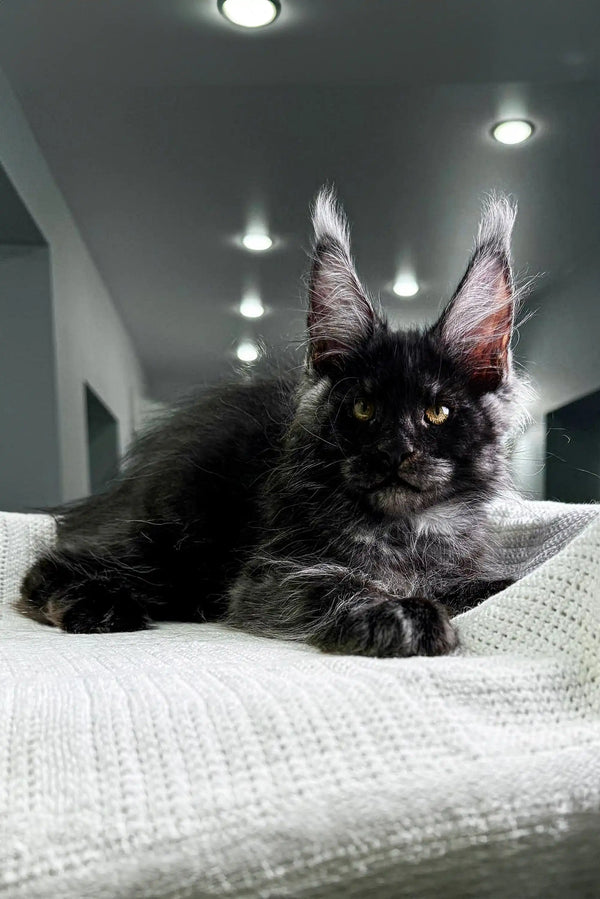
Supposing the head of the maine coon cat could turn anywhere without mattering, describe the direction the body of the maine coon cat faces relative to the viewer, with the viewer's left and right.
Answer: facing the viewer and to the right of the viewer

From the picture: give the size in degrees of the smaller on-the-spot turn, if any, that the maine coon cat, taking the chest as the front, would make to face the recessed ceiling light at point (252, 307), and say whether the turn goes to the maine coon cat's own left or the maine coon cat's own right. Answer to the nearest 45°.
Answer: approximately 135° to the maine coon cat's own left

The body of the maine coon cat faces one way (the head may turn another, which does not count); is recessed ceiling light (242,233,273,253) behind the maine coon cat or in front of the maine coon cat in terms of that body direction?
behind

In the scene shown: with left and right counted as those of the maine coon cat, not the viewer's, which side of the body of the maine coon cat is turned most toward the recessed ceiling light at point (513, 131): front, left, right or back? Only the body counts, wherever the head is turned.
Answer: left

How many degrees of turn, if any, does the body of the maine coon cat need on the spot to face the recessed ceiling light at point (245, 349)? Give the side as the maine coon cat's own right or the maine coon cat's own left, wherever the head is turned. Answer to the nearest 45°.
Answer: approximately 135° to the maine coon cat's own left
